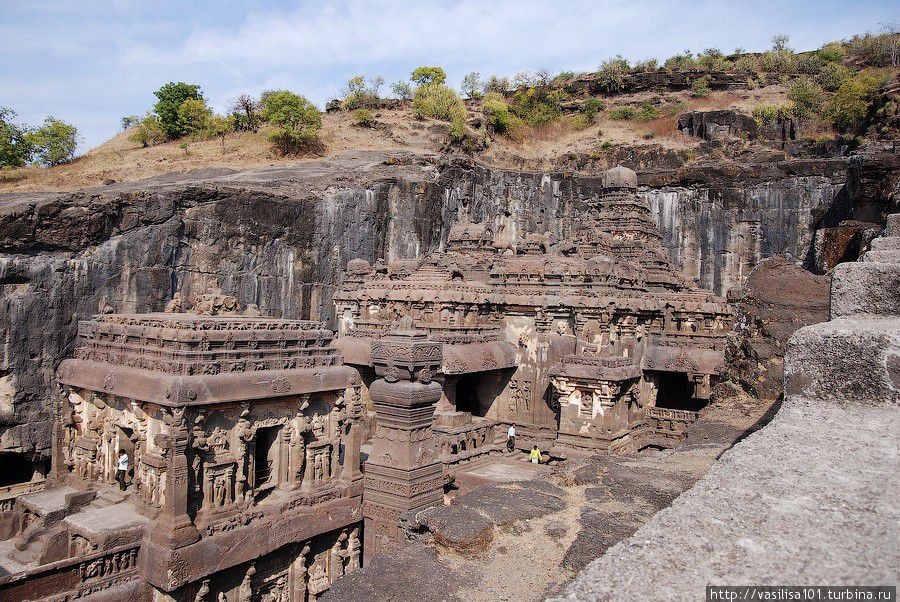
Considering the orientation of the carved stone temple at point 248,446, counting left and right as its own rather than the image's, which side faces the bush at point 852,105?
back

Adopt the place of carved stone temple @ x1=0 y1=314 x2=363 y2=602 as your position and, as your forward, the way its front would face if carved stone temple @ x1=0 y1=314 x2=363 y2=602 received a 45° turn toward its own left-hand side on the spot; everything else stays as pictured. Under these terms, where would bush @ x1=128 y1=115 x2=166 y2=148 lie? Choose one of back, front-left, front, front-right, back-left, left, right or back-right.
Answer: back

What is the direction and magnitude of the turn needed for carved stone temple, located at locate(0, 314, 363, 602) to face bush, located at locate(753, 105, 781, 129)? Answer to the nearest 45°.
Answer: approximately 180°

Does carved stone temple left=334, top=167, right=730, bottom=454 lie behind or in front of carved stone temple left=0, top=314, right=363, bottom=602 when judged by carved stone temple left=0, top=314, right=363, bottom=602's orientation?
behind

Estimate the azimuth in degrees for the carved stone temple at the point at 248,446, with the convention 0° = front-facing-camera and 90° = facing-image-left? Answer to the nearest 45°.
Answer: approximately 45°

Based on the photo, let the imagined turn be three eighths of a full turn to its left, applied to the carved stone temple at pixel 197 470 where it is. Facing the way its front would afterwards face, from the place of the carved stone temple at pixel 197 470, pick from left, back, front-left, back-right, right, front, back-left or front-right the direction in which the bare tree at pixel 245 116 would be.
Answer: left

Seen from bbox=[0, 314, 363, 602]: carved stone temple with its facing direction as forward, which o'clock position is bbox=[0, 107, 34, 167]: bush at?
The bush is roughly at 4 o'clock from the carved stone temple.

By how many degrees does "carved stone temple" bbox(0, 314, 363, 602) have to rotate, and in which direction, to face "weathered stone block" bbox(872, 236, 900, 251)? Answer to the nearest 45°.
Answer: approximately 90° to its left

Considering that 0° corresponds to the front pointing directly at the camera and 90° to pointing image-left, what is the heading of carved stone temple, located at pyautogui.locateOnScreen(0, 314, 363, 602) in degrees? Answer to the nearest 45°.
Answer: approximately 45°

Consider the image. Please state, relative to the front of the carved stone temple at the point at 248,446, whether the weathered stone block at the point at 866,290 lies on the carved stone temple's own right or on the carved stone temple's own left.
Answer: on the carved stone temple's own left

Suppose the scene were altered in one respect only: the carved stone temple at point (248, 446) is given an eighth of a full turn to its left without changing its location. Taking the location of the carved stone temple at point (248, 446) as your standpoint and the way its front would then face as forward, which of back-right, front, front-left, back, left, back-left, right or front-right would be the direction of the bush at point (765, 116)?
back-left

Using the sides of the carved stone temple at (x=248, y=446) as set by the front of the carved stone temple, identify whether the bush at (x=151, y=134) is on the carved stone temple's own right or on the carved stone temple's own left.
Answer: on the carved stone temple's own right

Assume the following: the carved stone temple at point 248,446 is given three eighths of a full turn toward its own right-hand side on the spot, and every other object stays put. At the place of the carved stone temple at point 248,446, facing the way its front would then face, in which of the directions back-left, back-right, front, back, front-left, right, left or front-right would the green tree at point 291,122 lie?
front
